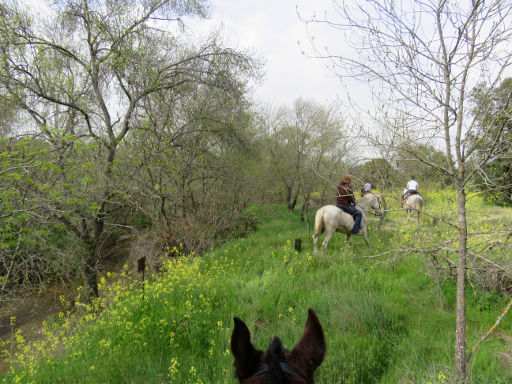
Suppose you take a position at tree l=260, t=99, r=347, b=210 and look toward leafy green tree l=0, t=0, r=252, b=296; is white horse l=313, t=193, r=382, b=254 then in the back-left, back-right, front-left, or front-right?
front-left

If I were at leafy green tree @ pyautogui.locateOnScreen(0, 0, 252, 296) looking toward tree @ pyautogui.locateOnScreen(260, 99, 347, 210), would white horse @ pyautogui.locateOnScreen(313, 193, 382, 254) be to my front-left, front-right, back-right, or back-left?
front-right

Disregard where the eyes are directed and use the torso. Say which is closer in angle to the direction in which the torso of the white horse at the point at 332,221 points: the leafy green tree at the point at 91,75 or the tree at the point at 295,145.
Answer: the tree

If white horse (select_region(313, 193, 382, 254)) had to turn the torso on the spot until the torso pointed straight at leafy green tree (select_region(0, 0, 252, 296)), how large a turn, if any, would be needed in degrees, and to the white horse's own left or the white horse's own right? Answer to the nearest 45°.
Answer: approximately 135° to the white horse's own left

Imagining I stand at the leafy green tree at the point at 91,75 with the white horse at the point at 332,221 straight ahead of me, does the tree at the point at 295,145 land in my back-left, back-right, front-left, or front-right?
front-left

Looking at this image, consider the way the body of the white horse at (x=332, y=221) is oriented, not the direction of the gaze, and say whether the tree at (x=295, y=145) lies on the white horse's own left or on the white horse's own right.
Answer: on the white horse's own left

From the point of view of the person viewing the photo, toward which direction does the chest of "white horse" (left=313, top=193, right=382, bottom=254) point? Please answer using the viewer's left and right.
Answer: facing away from the viewer and to the right of the viewer
